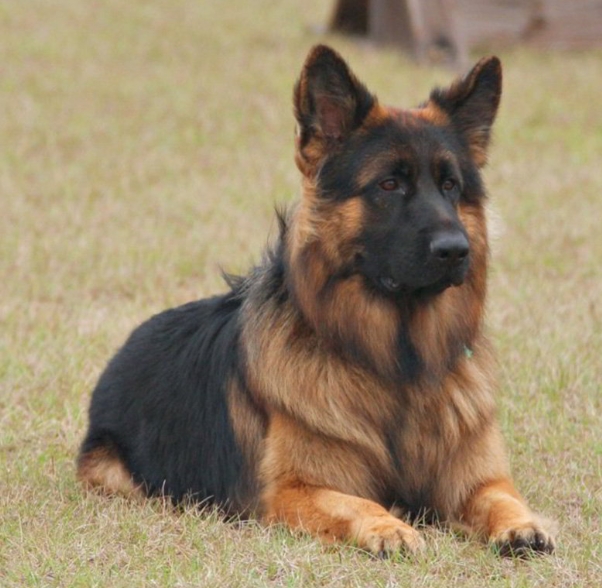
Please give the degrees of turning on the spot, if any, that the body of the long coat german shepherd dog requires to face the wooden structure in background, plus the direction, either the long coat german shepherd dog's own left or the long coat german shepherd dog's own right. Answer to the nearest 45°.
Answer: approximately 135° to the long coat german shepherd dog's own left

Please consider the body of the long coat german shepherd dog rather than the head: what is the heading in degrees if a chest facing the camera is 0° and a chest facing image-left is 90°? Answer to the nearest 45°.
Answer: approximately 315°
